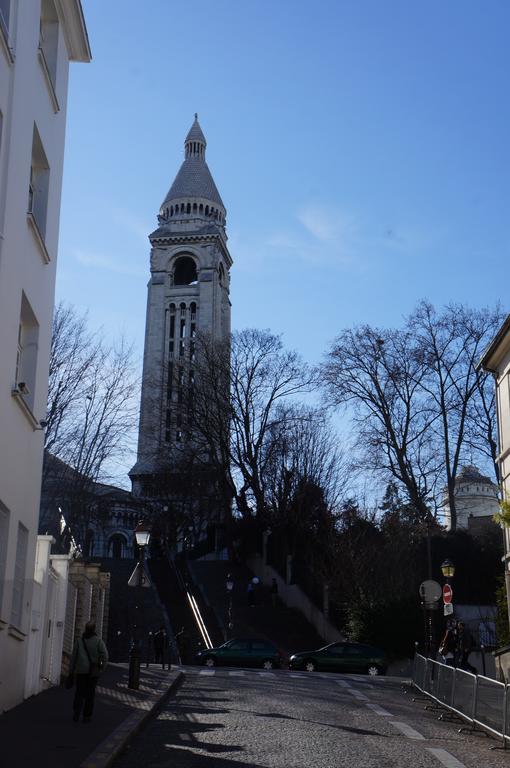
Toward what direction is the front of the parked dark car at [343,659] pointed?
to the viewer's left

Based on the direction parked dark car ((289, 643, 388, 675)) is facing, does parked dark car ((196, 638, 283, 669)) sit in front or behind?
in front

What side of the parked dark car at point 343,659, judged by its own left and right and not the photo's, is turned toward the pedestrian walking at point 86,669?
left

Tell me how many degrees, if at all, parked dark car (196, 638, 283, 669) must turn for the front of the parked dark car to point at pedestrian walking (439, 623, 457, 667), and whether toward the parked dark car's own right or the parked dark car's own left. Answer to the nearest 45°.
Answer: approximately 135° to the parked dark car's own left

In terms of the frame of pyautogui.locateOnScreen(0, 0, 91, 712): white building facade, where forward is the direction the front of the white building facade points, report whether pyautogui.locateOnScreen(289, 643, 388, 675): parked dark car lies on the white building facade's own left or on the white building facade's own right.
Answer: on the white building facade's own left

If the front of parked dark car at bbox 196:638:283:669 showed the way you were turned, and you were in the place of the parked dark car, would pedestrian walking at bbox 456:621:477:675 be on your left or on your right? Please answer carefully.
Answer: on your left

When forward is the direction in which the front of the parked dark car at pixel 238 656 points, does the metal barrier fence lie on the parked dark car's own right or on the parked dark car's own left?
on the parked dark car's own left

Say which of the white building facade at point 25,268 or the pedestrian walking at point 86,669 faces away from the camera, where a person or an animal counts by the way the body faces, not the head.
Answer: the pedestrian walking

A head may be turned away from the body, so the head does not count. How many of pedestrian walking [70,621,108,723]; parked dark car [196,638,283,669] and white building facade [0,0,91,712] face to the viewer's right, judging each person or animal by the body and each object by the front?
1

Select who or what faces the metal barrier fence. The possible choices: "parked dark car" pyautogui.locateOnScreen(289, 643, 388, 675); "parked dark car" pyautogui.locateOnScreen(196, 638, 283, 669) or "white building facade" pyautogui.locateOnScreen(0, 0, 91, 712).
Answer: the white building facade

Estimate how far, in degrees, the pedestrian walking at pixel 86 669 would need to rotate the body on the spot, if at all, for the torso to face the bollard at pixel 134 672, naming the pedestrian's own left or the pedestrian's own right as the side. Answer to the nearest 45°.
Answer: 0° — they already face it

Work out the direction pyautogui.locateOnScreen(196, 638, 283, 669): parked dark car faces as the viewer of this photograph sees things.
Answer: facing to the left of the viewer

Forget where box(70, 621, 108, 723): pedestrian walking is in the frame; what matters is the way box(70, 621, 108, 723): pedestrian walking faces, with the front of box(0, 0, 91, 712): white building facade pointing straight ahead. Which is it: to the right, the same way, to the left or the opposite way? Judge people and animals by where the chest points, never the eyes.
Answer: to the left

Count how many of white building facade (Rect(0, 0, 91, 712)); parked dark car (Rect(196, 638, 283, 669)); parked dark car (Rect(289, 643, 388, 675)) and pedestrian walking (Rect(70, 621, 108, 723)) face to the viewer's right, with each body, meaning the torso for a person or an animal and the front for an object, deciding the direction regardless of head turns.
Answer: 1

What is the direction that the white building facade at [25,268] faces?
to the viewer's right
